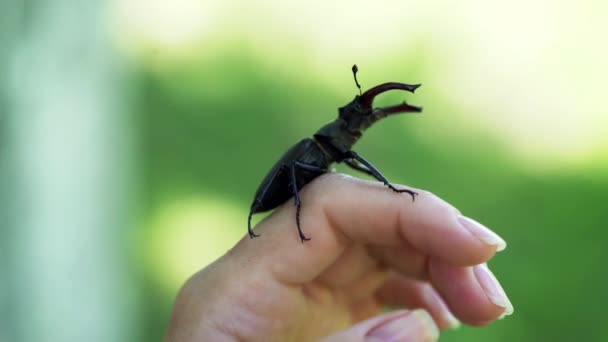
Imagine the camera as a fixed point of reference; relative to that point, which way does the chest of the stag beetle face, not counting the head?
to the viewer's right
